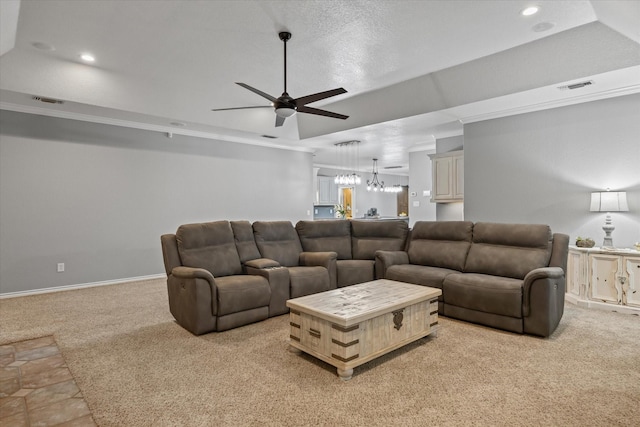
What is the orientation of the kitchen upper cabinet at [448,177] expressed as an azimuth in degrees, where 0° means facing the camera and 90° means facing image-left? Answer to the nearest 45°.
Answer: approximately 45°

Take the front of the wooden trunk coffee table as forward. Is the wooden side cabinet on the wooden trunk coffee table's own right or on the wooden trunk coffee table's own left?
on the wooden trunk coffee table's own left

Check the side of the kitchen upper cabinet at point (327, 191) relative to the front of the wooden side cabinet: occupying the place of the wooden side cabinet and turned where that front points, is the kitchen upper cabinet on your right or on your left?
on your right

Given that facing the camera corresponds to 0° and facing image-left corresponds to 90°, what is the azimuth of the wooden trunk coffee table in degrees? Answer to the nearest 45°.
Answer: approximately 315°

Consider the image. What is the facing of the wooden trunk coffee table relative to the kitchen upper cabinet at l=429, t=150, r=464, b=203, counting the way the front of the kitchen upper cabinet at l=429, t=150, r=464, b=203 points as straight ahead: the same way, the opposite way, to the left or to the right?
to the left

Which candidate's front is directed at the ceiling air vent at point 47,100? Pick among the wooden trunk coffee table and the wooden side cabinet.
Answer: the wooden side cabinet

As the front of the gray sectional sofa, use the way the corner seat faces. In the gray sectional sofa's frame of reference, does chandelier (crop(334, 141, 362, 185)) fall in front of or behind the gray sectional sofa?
behind

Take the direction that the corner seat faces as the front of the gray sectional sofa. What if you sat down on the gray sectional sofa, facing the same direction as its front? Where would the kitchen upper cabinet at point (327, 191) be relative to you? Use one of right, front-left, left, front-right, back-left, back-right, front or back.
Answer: back
